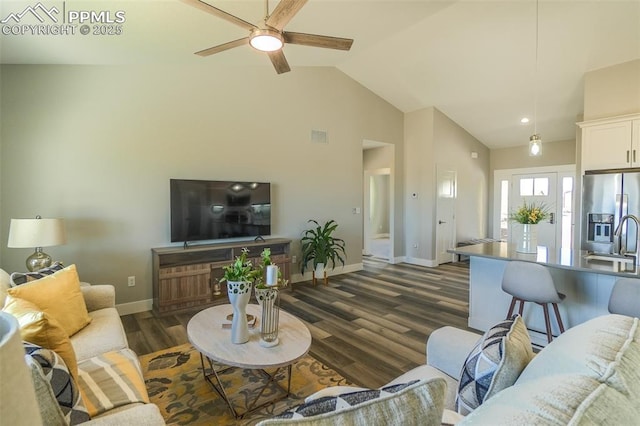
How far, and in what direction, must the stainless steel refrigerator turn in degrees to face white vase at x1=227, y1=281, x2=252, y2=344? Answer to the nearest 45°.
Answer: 0° — it already faces it

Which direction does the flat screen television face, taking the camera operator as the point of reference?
facing the viewer and to the right of the viewer

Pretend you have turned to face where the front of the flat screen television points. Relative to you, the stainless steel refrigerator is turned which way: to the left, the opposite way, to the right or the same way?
to the right

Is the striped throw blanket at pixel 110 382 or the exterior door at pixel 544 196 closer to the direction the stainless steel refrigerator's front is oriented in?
the striped throw blanket

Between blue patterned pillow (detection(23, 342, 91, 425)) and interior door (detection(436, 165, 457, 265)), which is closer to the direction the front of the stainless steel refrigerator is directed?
the blue patterned pillow

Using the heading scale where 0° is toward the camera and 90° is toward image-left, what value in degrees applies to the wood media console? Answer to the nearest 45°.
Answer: approximately 315°

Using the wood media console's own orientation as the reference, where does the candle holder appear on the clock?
The candle holder is roughly at 1 o'clock from the wood media console.

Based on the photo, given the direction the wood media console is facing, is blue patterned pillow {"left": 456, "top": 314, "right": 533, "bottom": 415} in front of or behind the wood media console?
in front

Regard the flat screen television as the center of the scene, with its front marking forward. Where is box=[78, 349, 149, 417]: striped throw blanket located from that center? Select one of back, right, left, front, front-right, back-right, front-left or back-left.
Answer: front-right

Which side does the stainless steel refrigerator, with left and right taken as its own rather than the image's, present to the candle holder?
front

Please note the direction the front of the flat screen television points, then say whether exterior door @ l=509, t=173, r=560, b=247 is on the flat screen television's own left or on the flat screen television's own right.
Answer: on the flat screen television's own left

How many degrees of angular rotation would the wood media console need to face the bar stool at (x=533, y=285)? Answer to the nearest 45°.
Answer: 0° — it already faces it

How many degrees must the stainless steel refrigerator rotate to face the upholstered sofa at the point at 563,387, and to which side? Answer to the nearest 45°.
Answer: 0° — it already faces it

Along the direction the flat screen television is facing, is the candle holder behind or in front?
in front
